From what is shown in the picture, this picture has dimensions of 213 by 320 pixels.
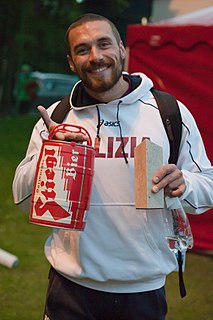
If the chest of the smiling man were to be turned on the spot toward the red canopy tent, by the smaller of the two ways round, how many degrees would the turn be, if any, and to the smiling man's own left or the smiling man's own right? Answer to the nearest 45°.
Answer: approximately 180°

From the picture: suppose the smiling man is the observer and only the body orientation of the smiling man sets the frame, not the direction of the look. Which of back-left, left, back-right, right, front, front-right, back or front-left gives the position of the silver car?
back

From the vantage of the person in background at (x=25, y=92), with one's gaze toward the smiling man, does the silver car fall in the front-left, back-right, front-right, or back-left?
back-left

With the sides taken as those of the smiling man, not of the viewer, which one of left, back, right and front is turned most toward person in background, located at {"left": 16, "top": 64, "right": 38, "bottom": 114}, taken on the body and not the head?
back

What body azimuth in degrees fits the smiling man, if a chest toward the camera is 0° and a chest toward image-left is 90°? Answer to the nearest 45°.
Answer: approximately 0°

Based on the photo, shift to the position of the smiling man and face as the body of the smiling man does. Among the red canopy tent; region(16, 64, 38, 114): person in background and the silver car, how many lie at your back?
3
